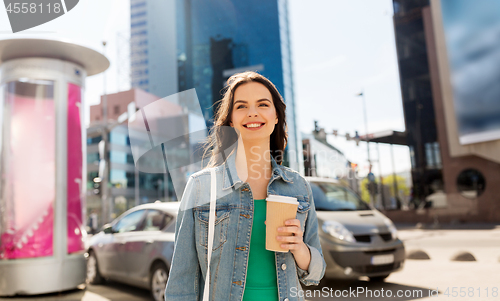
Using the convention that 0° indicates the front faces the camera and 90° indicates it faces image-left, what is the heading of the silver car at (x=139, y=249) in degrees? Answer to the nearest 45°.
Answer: approximately 135°

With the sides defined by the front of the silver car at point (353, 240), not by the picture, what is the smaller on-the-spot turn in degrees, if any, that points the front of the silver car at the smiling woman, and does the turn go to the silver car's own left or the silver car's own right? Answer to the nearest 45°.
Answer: approximately 45° to the silver car's own right

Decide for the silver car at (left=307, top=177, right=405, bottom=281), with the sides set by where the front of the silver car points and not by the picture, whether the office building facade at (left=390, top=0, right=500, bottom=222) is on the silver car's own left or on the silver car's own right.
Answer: on the silver car's own left

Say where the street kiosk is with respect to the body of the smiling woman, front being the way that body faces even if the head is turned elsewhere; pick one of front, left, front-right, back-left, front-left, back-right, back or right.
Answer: back-right

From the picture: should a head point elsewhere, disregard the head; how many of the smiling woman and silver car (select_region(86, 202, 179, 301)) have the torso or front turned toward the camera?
1

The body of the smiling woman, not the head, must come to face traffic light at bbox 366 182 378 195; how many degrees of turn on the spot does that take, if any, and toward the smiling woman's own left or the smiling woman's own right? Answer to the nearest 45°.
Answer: approximately 180°

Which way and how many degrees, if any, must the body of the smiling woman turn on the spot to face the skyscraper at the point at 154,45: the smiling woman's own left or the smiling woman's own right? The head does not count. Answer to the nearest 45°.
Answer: approximately 180°

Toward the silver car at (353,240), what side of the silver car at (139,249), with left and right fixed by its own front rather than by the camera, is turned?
back
